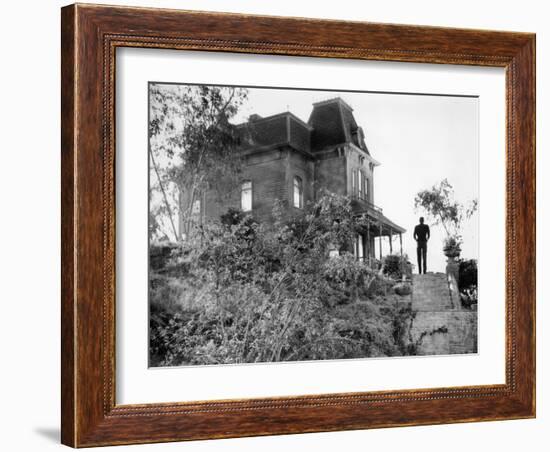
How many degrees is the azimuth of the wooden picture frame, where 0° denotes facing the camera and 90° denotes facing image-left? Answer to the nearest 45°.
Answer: approximately 315°

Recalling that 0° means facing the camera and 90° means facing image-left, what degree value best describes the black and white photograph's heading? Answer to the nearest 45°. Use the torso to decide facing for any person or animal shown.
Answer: approximately 315°
